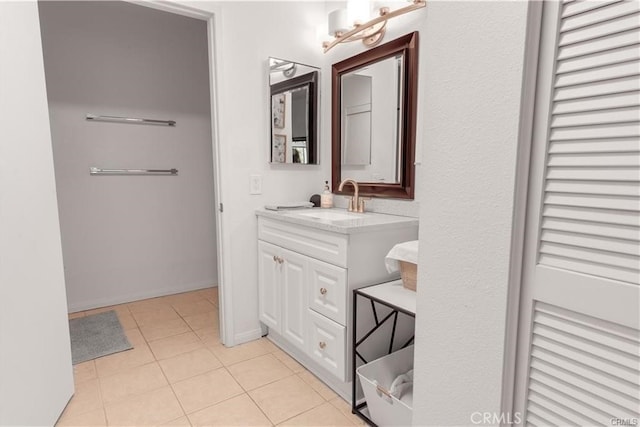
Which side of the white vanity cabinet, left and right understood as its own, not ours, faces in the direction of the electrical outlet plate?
right

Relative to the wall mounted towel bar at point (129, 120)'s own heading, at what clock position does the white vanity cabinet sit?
The white vanity cabinet is roughly at 11 o'clock from the wall mounted towel bar.

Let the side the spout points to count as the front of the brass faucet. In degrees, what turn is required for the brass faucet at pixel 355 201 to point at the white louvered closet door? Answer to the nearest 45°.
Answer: approximately 45° to its left

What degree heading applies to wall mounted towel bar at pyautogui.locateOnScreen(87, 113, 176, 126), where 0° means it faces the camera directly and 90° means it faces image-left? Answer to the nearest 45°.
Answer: approximately 0°

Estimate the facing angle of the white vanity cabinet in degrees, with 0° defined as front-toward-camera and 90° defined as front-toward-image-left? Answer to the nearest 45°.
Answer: approximately 45°

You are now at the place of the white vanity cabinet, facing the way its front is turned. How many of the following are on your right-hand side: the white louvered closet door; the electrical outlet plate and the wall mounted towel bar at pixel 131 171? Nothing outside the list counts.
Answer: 2

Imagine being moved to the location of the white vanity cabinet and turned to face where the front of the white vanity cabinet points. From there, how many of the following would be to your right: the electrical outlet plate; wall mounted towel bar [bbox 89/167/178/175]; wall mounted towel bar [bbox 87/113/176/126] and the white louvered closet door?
3

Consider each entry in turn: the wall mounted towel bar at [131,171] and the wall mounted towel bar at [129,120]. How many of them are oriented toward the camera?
2
